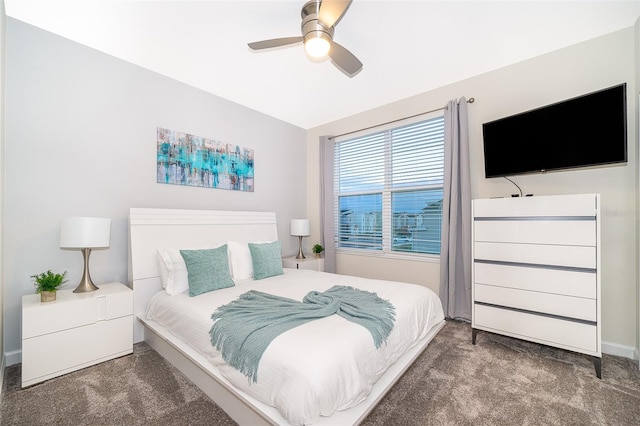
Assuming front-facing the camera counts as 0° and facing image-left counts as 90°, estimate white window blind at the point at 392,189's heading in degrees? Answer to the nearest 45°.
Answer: approximately 45°

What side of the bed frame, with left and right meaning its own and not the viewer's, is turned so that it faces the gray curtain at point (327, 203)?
left

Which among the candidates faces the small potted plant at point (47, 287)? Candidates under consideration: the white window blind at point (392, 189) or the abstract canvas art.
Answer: the white window blind

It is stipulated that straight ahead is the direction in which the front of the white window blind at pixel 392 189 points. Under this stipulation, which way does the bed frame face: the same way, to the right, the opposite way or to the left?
to the left

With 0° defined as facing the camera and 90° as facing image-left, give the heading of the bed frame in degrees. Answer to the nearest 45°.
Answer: approximately 315°

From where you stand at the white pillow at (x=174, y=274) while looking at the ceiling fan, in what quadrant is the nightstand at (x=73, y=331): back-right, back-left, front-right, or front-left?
back-right

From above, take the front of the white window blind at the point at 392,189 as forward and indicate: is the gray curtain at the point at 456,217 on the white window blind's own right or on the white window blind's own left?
on the white window blind's own left

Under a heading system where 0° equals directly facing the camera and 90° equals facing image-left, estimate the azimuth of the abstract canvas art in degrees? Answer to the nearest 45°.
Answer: approximately 315°

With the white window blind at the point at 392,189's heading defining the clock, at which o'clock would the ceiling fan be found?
The ceiling fan is roughly at 11 o'clock from the white window blind.

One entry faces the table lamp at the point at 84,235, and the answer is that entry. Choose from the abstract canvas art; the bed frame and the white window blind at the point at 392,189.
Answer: the white window blind
